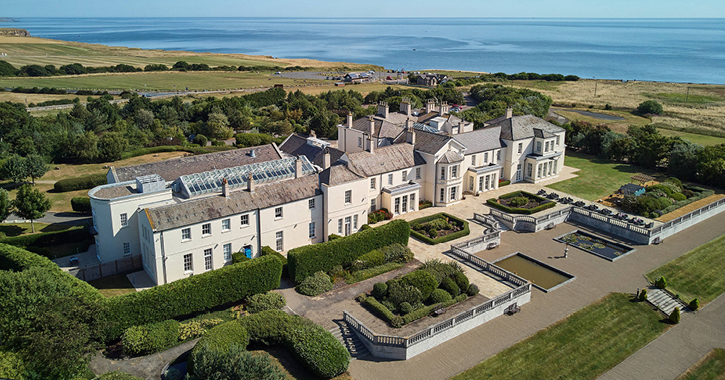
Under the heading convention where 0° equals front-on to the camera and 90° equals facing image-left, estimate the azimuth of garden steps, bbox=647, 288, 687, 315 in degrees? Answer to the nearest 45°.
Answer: approximately 315°

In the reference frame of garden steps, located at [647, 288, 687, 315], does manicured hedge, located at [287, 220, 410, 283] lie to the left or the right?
on its right

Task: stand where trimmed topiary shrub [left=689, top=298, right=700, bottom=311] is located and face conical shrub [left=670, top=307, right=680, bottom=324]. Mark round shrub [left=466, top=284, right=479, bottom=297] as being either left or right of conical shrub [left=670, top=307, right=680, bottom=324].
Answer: right

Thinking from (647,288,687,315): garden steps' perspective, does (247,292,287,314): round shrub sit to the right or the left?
on its right

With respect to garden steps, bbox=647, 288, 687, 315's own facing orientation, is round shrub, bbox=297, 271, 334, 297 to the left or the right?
on its right

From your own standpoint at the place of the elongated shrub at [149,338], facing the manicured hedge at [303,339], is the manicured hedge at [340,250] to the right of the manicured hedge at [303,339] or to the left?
left

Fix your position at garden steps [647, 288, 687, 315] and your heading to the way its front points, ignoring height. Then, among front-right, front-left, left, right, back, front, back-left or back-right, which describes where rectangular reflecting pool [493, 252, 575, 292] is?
back-right
